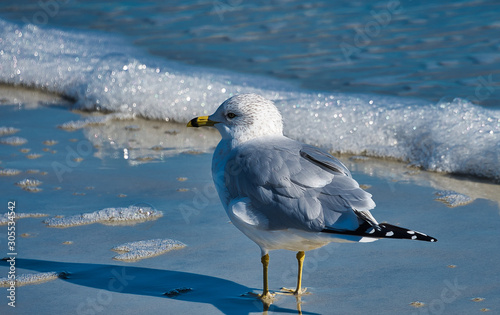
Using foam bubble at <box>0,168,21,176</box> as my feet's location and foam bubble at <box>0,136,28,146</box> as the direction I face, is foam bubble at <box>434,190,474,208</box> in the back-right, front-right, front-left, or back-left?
back-right

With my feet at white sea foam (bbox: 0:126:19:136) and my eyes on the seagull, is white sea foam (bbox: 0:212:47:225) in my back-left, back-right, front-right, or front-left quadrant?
front-right

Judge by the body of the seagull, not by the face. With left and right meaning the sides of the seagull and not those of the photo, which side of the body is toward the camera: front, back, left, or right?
left

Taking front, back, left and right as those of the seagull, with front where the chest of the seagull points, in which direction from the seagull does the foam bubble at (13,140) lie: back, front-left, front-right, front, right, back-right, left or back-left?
front-right

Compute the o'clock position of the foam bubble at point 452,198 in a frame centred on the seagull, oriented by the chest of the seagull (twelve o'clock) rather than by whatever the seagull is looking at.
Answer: The foam bubble is roughly at 4 o'clock from the seagull.

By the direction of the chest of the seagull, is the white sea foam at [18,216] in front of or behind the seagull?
in front

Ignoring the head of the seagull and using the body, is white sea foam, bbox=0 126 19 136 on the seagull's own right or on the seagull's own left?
on the seagull's own right

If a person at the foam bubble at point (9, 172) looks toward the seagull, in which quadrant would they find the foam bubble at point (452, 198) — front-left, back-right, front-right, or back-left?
front-left

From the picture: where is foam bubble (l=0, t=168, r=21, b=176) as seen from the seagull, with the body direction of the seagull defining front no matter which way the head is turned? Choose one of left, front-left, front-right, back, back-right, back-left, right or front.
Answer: front-right
